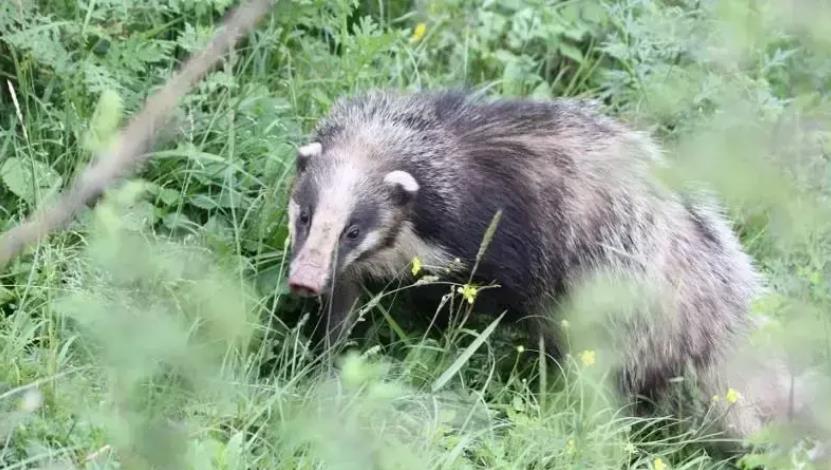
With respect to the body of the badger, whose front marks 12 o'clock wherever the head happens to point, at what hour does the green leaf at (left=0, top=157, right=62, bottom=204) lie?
The green leaf is roughly at 1 o'clock from the badger.

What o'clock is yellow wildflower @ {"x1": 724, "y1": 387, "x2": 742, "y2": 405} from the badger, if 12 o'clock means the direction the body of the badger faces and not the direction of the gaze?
The yellow wildflower is roughly at 8 o'clock from the badger.

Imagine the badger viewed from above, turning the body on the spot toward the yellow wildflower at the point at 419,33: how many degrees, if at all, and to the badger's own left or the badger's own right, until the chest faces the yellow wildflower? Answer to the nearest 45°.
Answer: approximately 90° to the badger's own right

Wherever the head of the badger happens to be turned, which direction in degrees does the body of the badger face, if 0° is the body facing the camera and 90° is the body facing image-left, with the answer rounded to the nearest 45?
approximately 45°

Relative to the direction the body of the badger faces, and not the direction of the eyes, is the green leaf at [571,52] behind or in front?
behind

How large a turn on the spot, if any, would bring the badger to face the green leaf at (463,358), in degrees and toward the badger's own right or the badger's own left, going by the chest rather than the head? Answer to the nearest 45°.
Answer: approximately 45° to the badger's own left
